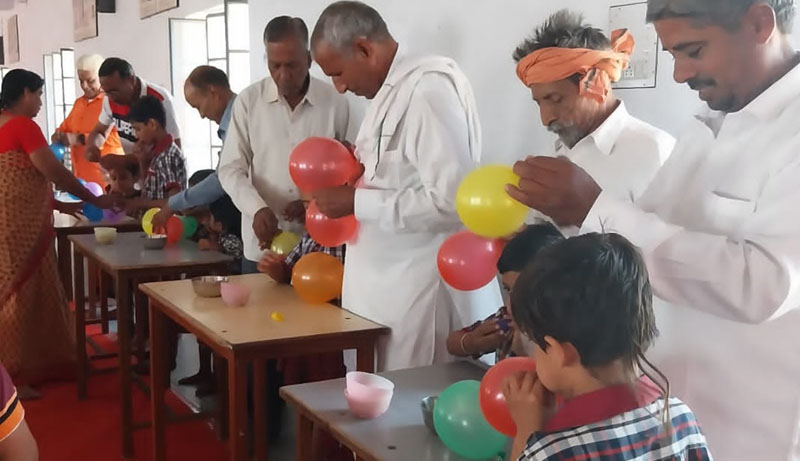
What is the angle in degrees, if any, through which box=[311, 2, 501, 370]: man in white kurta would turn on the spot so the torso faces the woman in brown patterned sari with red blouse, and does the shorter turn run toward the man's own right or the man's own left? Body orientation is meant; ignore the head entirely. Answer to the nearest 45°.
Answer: approximately 45° to the man's own right

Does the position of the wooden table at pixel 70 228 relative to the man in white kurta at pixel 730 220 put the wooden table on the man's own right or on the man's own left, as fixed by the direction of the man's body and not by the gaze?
on the man's own right

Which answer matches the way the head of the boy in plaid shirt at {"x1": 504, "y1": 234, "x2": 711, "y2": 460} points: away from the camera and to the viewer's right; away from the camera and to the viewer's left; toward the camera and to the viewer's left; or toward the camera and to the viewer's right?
away from the camera and to the viewer's left

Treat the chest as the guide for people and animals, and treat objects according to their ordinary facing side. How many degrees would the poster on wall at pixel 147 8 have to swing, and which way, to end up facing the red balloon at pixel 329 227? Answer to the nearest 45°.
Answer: approximately 45° to its right

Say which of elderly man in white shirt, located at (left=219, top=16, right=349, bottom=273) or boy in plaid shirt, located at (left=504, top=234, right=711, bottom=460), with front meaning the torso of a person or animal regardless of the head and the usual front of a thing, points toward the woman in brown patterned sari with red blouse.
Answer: the boy in plaid shirt

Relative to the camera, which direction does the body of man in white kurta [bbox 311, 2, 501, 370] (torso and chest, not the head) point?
to the viewer's left

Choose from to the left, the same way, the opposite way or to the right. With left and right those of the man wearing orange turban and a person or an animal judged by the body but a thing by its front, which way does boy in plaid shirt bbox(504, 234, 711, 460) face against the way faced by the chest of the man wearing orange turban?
to the right

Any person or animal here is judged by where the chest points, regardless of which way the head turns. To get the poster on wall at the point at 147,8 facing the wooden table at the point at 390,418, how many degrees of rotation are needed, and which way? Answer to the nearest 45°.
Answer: approximately 45° to its right

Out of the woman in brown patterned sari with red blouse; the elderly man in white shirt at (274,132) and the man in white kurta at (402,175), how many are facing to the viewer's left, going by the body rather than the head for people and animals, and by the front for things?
1

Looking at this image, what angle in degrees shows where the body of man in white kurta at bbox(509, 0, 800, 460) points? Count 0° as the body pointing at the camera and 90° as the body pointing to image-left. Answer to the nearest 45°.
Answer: approximately 45°

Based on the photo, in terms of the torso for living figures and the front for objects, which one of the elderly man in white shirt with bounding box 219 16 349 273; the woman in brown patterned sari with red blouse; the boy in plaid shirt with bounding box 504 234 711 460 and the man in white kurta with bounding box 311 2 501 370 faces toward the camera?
the elderly man in white shirt

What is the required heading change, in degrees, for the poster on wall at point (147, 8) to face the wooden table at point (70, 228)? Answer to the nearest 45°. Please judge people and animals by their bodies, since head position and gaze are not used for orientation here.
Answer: approximately 45° to its right
